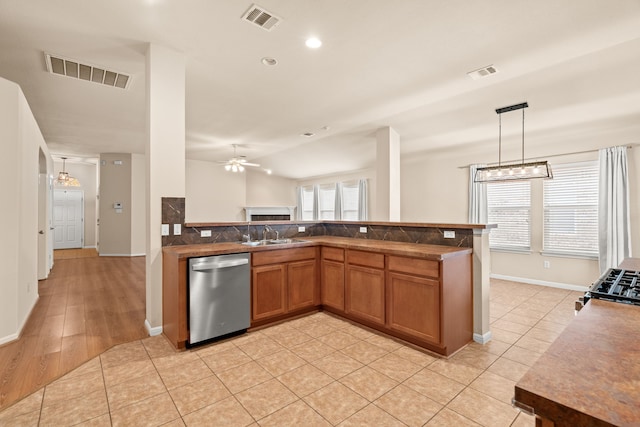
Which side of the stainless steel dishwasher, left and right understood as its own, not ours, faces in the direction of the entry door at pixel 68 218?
back

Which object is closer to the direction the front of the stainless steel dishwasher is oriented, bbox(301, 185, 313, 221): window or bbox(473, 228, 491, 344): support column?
the support column

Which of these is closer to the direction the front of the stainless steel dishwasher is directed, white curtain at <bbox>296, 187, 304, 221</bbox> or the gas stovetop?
the gas stovetop

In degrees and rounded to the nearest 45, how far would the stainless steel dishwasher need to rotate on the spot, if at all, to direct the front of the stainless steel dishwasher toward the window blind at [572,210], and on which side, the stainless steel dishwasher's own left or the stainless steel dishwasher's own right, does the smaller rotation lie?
approximately 45° to the stainless steel dishwasher's own left

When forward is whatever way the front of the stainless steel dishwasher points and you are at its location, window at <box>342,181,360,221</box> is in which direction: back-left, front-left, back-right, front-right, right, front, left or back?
left

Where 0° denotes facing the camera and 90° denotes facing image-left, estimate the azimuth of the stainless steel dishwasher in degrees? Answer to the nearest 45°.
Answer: approximately 315°

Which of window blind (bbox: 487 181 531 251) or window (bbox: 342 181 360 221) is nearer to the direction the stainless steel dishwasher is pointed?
the window blind

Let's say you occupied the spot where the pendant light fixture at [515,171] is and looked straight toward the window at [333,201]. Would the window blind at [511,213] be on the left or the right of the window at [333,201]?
right
